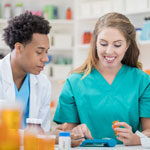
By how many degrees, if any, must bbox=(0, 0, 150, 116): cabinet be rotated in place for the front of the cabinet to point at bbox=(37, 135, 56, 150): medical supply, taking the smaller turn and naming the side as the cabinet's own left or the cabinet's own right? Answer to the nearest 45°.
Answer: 0° — it already faces it

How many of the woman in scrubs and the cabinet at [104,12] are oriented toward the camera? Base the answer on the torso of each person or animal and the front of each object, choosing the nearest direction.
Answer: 2

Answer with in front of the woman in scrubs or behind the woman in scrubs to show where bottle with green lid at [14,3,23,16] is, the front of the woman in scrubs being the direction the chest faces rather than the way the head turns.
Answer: behind

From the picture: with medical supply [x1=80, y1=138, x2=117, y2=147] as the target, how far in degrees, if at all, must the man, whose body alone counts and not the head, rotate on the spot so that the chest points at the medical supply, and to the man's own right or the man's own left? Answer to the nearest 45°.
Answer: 0° — they already face it

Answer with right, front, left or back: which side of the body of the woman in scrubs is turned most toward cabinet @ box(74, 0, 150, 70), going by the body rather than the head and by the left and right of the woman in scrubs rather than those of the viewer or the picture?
back

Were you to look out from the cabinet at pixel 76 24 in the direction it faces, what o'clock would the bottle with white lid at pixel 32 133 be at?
The bottle with white lid is roughly at 12 o'clock from the cabinet.

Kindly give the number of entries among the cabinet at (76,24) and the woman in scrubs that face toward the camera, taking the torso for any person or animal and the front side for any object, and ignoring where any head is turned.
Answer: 2
